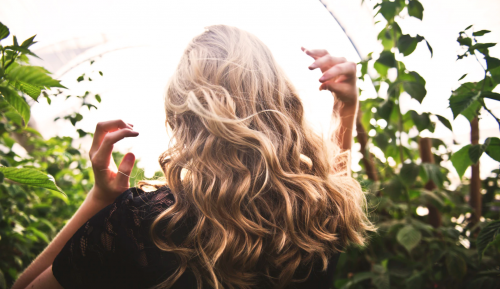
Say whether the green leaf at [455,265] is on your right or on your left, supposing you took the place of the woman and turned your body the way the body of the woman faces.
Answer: on your right

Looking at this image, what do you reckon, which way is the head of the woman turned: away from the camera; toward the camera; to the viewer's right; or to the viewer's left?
away from the camera

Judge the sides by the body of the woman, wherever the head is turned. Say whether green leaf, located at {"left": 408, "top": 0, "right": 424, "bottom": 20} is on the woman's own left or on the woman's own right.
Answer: on the woman's own right

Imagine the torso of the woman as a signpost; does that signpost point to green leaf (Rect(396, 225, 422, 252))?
no

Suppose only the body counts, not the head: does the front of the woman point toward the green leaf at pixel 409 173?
no

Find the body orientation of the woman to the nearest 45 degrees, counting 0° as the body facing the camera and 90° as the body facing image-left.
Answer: approximately 180°

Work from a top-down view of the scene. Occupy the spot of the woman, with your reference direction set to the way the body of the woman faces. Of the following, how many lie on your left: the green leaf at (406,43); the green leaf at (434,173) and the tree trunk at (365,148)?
0
